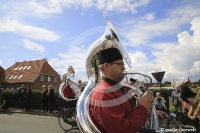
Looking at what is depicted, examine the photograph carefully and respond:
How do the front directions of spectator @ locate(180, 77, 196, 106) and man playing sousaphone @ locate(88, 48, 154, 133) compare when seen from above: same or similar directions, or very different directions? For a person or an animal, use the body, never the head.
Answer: same or similar directions

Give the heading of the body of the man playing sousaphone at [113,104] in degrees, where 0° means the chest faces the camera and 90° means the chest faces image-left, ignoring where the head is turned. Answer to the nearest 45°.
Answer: approximately 270°

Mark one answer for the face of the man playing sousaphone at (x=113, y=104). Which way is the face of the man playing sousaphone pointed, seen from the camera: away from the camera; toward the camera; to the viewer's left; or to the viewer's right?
to the viewer's right

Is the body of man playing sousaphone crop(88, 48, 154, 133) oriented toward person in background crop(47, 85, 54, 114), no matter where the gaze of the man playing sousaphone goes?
no
